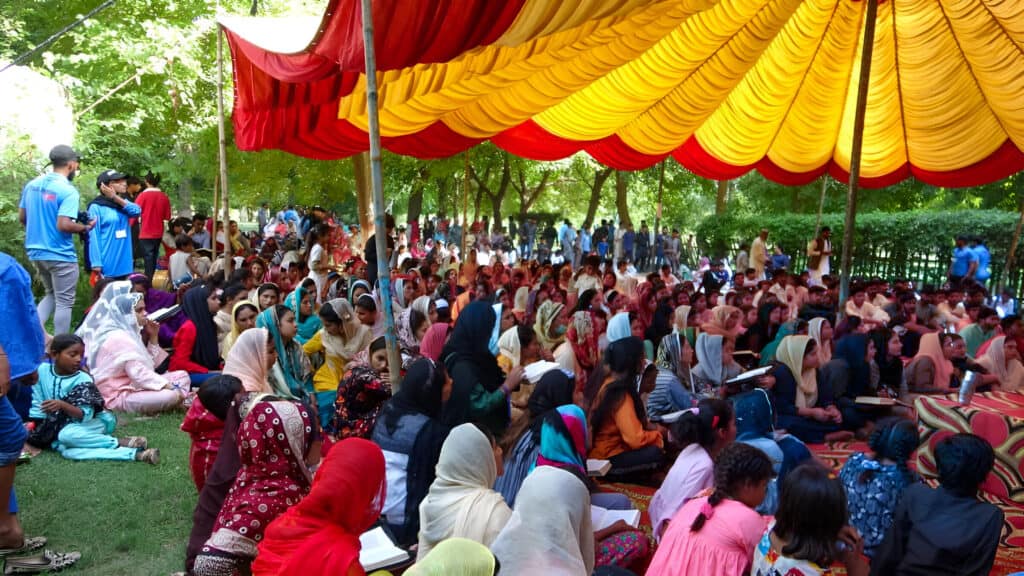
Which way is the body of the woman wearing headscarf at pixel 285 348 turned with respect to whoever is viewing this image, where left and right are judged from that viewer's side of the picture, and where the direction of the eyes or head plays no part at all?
facing to the right of the viewer

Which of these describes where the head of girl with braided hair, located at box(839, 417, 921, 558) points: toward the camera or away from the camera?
away from the camera

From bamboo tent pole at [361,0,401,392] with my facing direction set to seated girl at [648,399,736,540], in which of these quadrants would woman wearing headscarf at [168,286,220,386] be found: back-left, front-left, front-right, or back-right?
back-left

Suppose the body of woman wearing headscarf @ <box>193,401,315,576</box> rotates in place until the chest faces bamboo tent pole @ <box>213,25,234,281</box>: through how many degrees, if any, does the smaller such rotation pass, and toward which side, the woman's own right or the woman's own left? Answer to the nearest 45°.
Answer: approximately 45° to the woman's own left

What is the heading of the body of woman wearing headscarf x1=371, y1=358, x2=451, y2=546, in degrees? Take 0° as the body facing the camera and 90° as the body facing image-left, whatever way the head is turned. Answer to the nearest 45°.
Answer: approximately 225°
